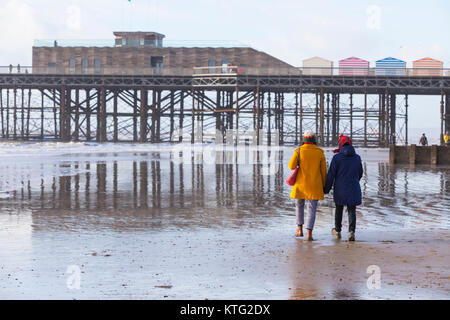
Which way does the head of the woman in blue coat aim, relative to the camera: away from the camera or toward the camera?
away from the camera

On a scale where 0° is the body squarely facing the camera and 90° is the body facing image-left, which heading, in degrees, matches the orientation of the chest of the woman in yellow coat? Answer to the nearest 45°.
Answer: approximately 180°
